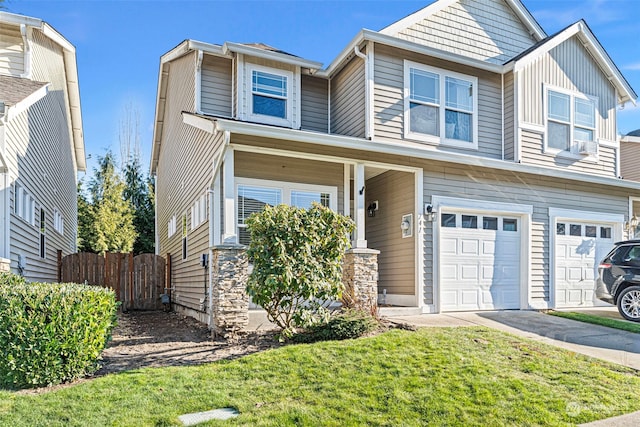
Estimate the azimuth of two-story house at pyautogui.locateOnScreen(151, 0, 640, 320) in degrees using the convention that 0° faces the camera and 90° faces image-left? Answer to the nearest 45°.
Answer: approximately 315°

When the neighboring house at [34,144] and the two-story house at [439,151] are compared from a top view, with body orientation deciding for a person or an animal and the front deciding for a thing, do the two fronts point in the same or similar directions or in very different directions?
same or similar directions

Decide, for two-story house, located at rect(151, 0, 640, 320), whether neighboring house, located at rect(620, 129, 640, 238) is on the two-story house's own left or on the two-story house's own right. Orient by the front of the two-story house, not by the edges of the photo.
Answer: on the two-story house's own left

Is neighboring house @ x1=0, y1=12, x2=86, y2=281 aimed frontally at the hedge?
yes

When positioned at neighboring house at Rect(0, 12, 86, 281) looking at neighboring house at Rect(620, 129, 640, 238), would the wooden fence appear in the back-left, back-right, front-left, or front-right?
front-left

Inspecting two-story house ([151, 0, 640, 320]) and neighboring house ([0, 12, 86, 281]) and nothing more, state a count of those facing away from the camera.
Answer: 0

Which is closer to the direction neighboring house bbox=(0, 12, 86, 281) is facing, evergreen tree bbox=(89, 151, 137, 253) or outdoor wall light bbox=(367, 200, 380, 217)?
the outdoor wall light

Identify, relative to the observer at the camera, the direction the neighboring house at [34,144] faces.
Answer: facing the viewer

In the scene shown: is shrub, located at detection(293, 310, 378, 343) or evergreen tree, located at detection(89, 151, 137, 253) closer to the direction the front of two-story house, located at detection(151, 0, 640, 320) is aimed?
the shrub

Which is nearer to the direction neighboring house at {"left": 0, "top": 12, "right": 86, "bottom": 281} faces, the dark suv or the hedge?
the hedge

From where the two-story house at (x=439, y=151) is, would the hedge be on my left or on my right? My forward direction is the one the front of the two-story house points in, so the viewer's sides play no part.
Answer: on my right

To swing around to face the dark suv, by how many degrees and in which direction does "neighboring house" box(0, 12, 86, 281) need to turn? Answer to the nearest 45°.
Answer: approximately 45° to its left
